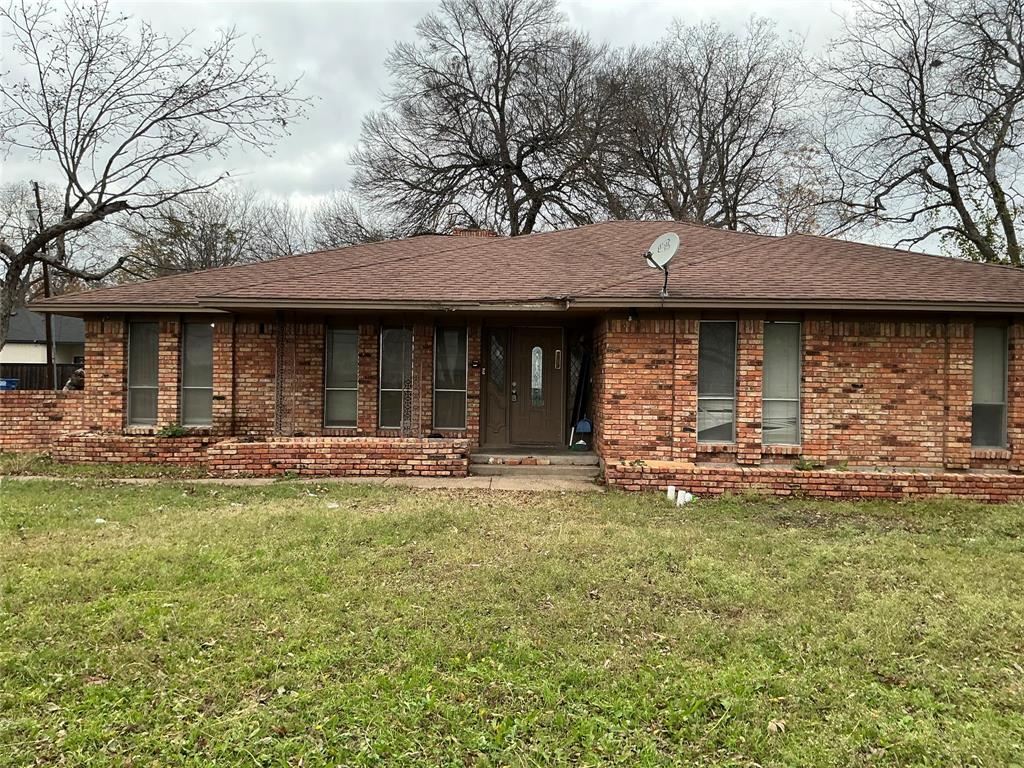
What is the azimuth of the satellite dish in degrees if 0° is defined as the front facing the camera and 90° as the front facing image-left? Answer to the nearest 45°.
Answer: approximately 45°

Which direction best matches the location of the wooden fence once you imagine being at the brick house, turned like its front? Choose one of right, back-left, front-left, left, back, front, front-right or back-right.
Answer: back-right

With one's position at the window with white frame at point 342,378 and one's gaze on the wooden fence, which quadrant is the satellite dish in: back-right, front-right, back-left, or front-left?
back-right

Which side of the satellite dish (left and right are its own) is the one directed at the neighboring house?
right

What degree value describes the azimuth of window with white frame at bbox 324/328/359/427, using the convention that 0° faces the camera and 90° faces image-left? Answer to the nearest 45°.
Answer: approximately 0°

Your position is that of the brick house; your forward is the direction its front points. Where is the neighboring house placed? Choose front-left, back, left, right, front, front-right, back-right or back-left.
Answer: back-right

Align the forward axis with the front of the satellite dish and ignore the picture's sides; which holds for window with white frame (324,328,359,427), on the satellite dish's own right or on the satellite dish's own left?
on the satellite dish's own right
